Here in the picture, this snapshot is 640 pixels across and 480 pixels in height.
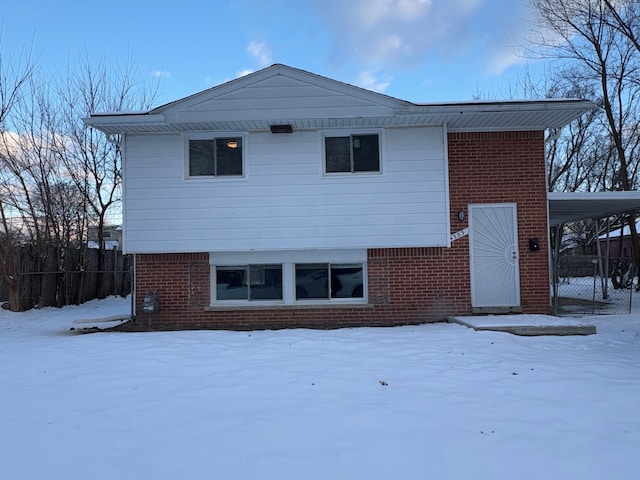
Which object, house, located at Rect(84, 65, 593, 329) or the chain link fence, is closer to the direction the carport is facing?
the house

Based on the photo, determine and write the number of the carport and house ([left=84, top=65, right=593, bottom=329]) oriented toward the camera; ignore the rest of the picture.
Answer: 2

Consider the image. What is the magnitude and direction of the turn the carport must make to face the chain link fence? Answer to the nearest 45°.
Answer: approximately 180°

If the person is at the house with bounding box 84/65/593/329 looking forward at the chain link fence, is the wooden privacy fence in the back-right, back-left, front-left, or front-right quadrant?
back-left

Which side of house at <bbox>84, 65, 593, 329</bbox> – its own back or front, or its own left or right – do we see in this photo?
front

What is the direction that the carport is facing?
toward the camera

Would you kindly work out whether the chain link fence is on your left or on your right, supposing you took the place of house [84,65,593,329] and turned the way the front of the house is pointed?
on your left
